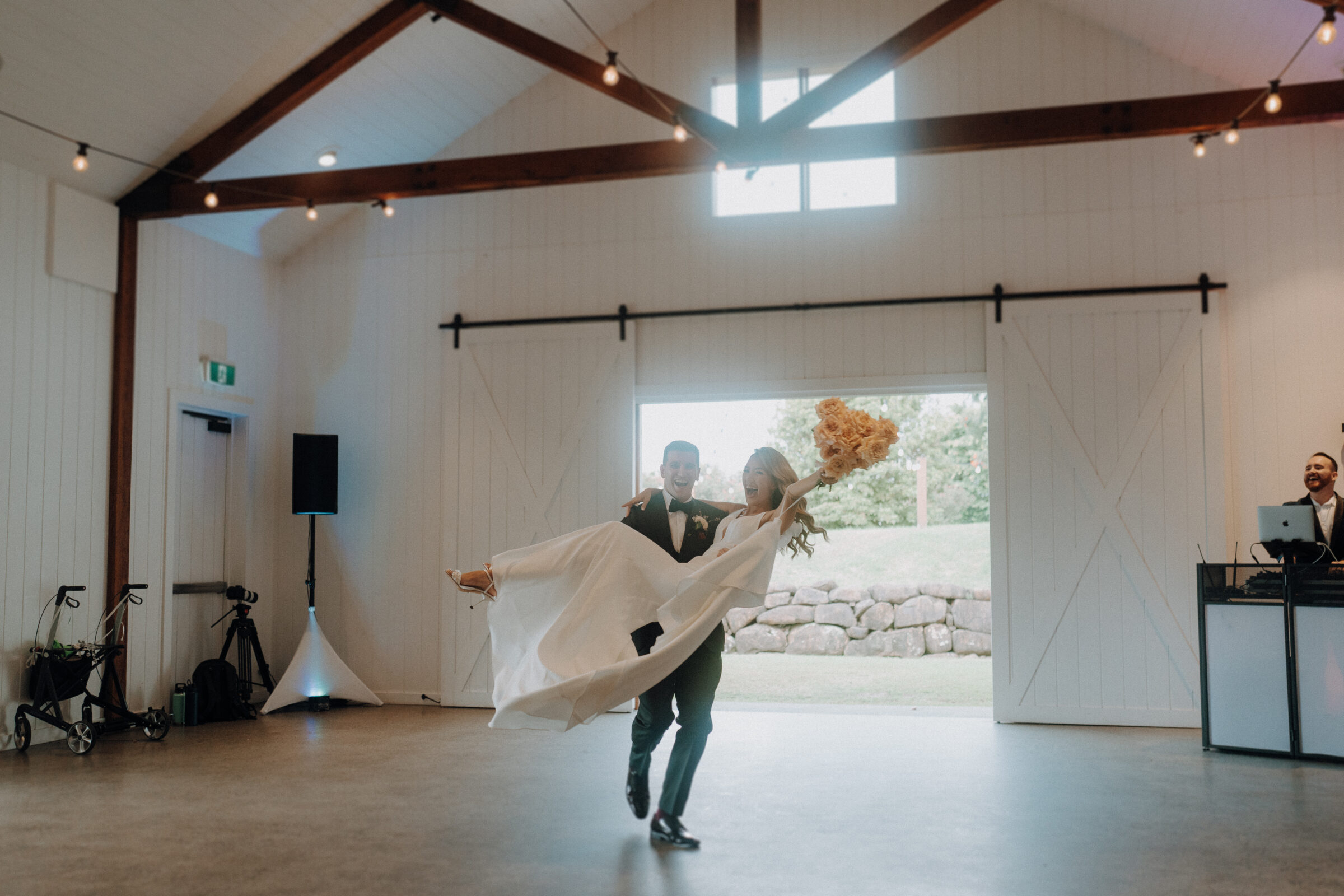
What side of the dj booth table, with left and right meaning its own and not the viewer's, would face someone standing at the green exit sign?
right

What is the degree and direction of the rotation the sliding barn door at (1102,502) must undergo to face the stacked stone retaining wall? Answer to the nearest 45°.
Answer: approximately 135° to its right

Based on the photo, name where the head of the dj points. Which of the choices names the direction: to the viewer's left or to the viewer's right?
to the viewer's left

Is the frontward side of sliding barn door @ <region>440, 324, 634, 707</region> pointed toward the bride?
yes

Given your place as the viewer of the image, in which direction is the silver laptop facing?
facing away from the viewer

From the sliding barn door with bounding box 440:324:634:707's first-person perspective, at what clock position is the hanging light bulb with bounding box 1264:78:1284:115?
The hanging light bulb is roughly at 10 o'clock from the sliding barn door.

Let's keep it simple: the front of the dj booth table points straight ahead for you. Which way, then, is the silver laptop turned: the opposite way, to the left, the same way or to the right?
the opposite way
